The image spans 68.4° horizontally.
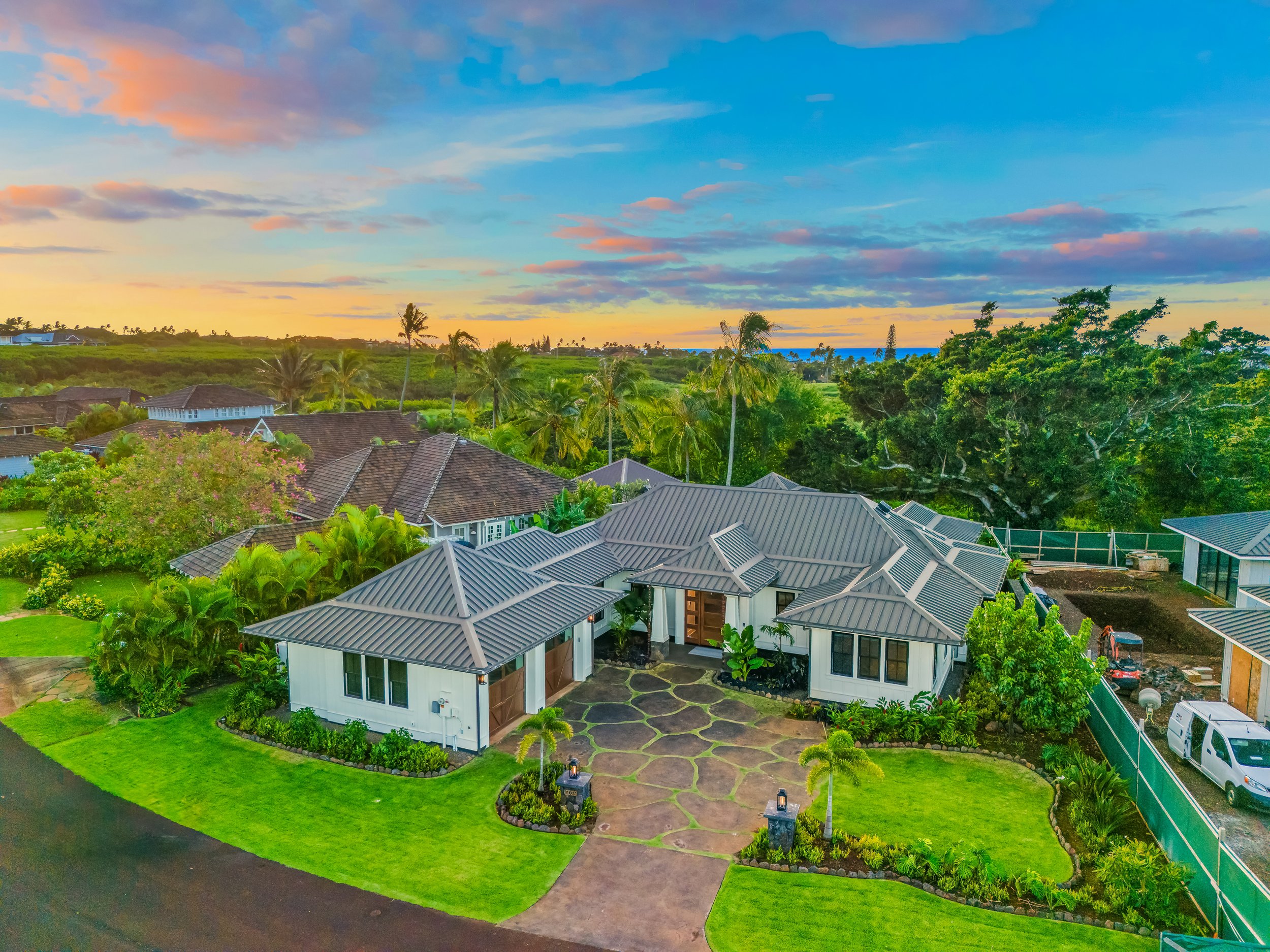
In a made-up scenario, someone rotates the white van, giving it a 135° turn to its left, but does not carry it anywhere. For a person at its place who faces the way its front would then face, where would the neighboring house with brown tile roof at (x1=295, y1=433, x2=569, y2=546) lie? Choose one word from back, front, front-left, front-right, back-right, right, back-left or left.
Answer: left

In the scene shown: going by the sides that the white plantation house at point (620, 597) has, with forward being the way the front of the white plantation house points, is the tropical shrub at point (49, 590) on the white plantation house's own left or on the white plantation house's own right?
on the white plantation house's own right

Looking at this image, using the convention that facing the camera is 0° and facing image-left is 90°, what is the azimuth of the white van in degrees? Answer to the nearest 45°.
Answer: approximately 315°

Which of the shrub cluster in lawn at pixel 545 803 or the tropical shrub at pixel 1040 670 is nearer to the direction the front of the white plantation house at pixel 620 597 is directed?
the shrub cluster in lawn

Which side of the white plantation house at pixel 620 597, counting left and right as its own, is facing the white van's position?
left

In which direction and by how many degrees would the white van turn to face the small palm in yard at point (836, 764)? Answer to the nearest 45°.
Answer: approximately 90° to its right

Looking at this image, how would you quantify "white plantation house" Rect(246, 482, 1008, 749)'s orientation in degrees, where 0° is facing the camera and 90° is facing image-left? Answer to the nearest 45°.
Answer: approximately 0°
